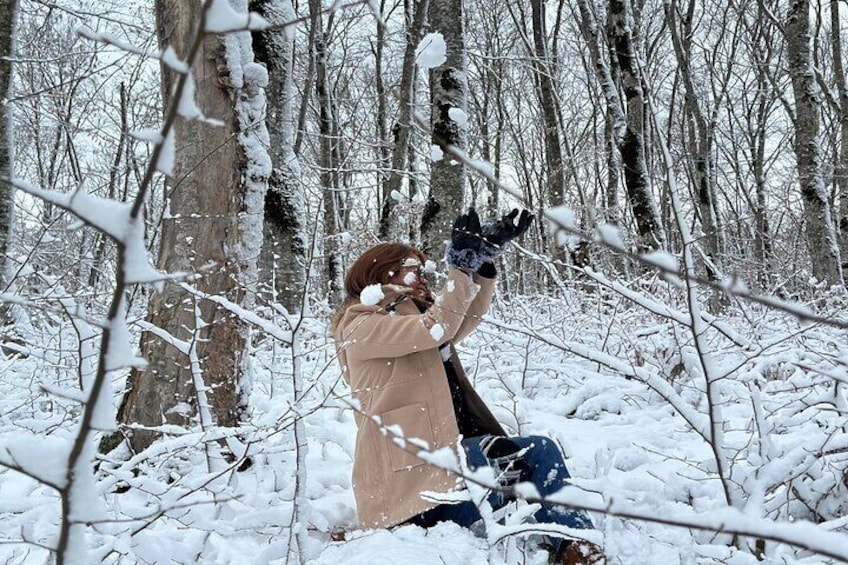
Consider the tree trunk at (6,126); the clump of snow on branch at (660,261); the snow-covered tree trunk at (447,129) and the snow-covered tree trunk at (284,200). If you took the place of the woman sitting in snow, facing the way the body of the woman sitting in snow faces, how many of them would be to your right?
1

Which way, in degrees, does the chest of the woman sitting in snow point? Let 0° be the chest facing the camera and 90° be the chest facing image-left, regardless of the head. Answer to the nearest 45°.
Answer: approximately 270°

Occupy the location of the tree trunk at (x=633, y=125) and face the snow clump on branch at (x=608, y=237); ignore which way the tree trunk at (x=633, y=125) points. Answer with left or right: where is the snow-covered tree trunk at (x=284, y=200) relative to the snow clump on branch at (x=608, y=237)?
right

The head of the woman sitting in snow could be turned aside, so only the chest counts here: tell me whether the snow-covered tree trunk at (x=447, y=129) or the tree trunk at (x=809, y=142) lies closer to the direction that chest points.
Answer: the tree trunk

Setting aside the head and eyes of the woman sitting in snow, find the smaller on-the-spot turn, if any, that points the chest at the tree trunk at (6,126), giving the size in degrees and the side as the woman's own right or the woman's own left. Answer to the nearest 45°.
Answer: approximately 135° to the woman's own left

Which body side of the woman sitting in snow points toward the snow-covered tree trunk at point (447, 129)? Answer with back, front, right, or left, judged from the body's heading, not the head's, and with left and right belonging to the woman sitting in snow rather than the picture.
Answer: left

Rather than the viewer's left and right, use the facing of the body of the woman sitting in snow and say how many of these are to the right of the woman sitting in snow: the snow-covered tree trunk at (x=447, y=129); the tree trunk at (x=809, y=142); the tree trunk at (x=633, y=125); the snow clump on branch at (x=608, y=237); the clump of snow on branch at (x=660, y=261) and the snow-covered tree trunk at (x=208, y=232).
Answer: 2

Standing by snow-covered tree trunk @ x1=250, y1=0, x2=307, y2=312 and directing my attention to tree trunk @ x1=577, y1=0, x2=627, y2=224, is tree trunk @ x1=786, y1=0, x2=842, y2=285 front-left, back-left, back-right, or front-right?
front-right

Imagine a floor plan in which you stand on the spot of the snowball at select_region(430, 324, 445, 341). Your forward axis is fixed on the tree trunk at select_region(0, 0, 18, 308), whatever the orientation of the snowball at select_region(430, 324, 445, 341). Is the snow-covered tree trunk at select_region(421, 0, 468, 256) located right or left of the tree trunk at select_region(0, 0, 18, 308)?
right

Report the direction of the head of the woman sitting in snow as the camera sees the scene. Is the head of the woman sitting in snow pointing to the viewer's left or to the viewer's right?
to the viewer's right
